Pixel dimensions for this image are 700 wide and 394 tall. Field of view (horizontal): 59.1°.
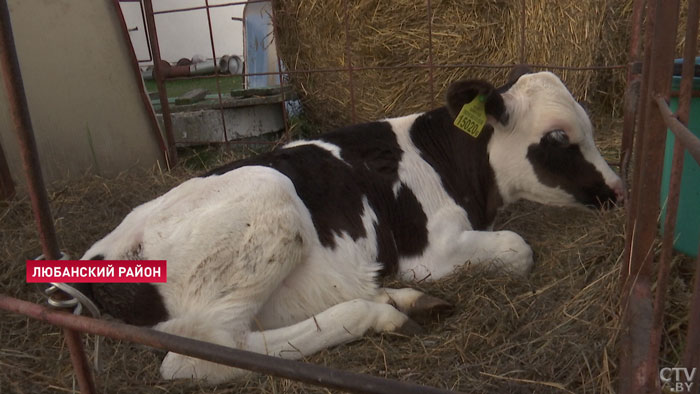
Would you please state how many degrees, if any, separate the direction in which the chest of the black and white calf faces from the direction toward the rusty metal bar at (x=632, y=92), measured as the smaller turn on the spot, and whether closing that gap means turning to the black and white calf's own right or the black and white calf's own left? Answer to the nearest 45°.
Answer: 0° — it already faces it

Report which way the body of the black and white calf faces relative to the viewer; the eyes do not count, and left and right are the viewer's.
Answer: facing away from the viewer and to the right of the viewer

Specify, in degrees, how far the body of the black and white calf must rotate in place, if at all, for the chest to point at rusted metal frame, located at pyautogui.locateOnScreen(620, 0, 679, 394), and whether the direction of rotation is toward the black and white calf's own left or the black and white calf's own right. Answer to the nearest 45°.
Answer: approximately 90° to the black and white calf's own right

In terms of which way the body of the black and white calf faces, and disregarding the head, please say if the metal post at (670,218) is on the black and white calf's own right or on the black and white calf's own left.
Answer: on the black and white calf's own right

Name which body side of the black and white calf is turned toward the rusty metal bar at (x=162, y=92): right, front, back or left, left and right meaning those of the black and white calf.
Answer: left
